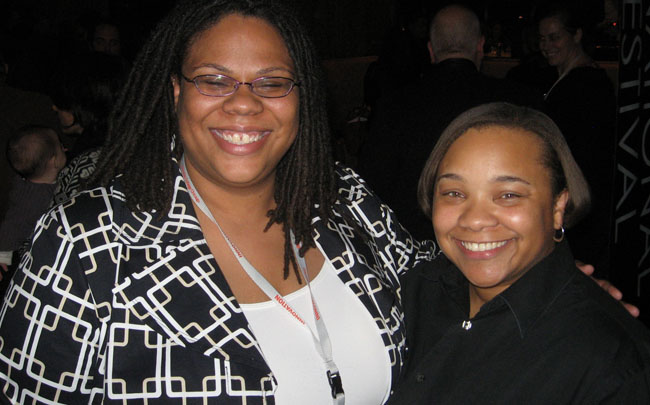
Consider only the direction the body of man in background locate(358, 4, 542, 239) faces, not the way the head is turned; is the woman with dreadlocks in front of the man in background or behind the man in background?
behind

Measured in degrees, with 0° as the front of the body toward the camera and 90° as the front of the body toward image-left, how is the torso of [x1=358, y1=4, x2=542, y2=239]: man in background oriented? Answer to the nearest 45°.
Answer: approximately 180°

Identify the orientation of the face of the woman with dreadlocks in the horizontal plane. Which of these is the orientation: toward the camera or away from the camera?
toward the camera

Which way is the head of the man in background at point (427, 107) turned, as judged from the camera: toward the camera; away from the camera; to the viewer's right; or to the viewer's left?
away from the camera
